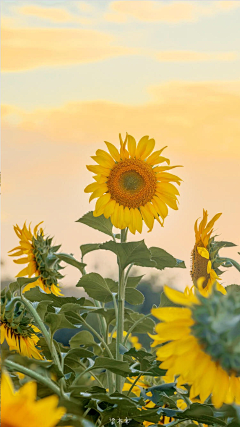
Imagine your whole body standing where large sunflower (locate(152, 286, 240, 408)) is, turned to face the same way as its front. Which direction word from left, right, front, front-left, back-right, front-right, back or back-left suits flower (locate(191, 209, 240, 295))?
front

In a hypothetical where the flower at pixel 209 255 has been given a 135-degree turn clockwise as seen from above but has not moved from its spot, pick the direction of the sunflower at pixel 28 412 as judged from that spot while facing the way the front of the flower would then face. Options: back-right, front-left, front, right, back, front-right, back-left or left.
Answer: back-right

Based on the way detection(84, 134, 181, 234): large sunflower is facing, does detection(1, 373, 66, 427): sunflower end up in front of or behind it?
in front

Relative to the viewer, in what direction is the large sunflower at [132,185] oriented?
toward the camera

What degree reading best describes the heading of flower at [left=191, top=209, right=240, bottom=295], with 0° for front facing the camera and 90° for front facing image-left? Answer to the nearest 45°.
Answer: approximately 90°

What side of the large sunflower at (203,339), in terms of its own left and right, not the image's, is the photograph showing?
back

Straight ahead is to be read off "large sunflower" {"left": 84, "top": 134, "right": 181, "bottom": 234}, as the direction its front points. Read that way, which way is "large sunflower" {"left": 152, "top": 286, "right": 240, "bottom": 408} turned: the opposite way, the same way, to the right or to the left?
the opposite way

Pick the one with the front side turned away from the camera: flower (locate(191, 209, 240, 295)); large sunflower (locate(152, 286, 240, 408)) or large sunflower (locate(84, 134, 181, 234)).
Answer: large sunflower (locate(152, 286, 240, 408))
